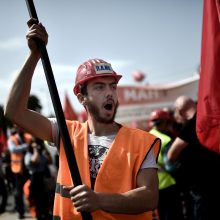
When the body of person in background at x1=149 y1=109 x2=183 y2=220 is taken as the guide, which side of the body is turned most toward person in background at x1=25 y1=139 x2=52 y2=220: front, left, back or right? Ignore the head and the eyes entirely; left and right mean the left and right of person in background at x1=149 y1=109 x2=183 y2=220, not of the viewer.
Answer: right

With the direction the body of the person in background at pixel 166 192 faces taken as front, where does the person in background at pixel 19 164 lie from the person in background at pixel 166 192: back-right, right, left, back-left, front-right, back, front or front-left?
right

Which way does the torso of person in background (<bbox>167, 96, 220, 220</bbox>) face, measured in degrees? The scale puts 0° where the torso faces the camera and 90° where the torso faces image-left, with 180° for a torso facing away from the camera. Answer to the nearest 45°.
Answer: approximately 90°
